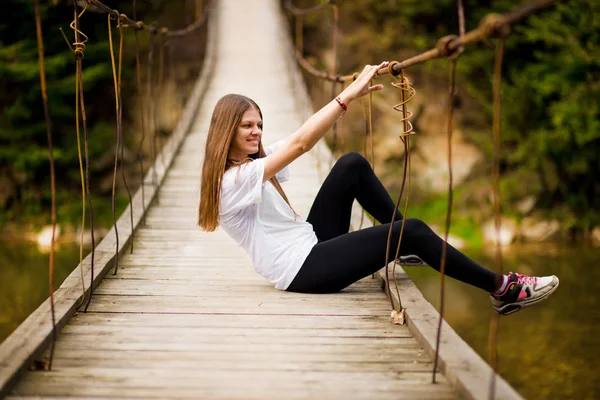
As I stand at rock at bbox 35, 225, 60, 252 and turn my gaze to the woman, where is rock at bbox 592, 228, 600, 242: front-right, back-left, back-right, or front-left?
front-left

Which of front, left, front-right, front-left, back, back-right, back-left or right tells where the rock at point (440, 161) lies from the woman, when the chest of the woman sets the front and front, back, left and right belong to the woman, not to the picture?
left

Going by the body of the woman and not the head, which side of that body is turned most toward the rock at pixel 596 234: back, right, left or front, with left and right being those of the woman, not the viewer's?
left

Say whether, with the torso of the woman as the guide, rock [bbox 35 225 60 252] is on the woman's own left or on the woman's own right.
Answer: on the woman's own left

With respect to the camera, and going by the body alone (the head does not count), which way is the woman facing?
to the viewer's right

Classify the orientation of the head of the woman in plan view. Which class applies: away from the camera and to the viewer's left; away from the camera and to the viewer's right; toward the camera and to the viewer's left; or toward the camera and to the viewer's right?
toward the camera and to the viewer's right

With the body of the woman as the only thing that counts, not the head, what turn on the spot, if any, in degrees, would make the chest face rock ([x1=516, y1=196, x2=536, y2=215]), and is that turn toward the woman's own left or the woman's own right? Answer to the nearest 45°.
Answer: approximately 90° to the woman's own left

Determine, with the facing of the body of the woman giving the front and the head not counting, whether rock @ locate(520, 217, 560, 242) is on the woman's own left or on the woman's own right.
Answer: on the woman's own left

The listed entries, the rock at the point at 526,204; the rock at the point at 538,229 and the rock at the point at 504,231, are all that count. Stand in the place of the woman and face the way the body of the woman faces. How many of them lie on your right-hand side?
0
